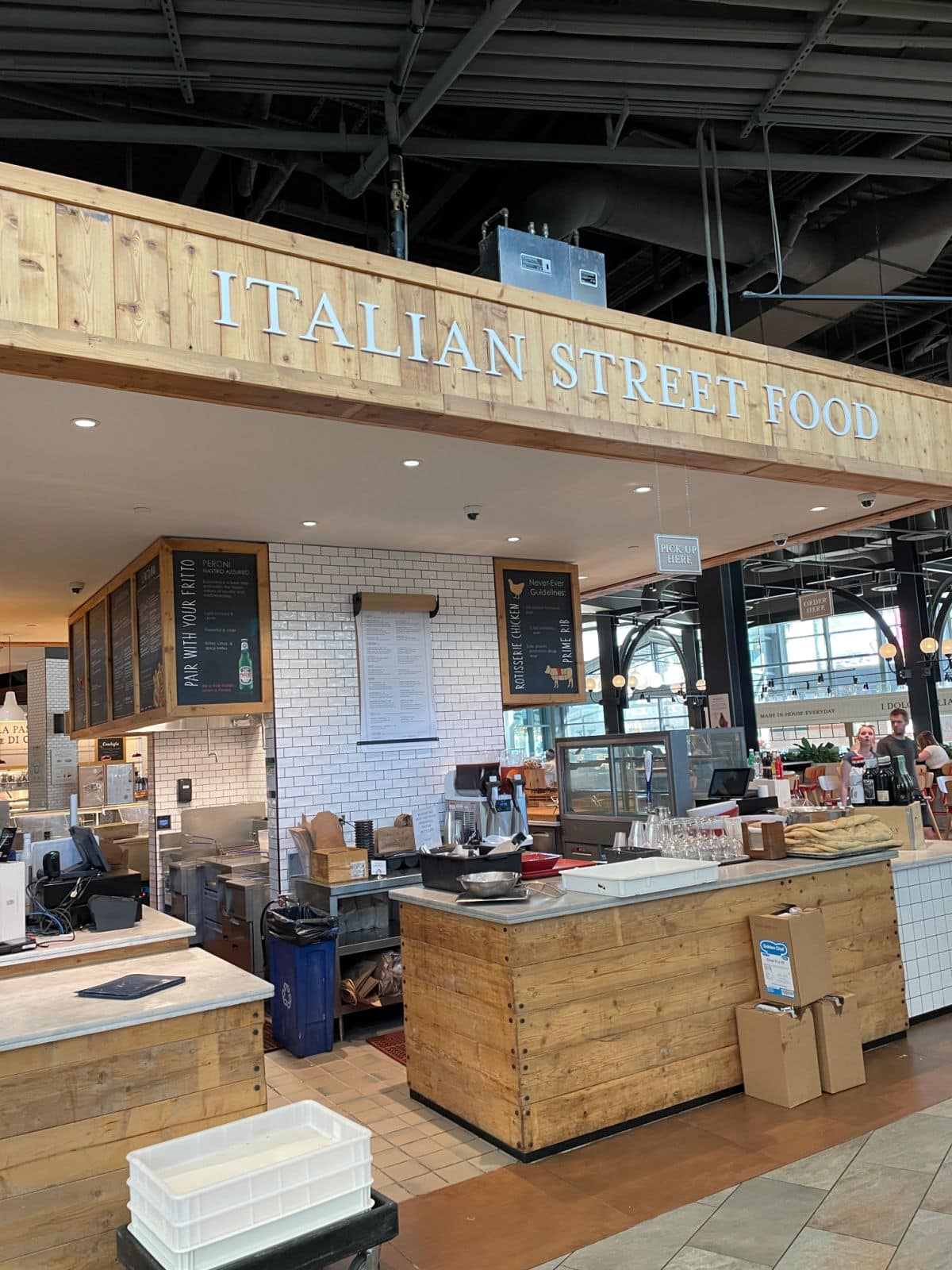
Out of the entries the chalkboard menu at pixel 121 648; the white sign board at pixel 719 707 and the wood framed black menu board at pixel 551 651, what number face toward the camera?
2

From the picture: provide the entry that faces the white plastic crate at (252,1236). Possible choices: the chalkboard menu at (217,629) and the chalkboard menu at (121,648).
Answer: the chalkboard menu at (217,629)

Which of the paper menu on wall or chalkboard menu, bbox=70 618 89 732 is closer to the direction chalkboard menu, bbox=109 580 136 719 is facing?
the chalkboard menu

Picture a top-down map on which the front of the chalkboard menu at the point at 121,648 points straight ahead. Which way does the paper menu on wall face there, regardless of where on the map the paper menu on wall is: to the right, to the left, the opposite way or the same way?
to the left

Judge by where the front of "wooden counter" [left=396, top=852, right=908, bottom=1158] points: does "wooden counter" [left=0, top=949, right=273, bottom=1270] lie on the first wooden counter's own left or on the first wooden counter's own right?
on the first wooden counter's own right

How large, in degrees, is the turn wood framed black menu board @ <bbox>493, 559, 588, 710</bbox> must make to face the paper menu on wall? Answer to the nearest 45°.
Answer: approximately 45° to its right

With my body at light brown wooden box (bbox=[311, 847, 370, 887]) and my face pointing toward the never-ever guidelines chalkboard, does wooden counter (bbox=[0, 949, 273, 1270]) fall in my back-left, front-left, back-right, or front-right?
back-right

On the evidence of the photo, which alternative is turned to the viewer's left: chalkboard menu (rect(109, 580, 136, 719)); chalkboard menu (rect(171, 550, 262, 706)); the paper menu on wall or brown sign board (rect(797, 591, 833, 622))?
chalkboard menu (rect(109, 580, 136, 719))

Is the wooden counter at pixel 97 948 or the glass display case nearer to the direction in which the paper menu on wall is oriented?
the wooden counter

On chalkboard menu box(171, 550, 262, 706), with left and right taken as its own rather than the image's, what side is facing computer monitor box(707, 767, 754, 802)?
left

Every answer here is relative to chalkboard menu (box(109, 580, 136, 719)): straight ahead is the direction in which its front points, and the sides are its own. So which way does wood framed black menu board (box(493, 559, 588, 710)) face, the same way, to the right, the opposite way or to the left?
to the left
